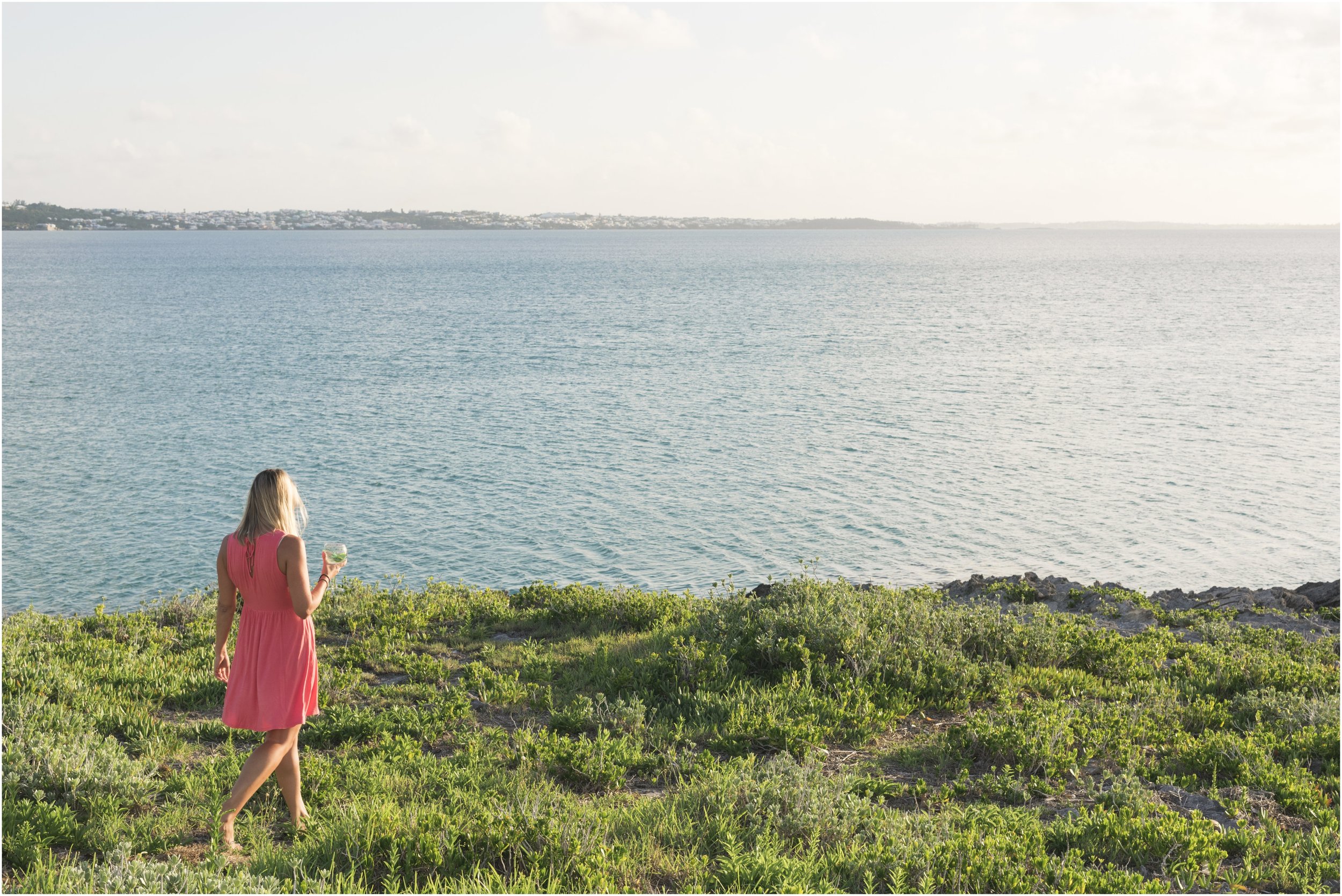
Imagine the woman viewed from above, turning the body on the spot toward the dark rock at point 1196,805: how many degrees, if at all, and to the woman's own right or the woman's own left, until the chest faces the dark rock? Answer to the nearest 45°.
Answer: approximately 45° to the woman's own right

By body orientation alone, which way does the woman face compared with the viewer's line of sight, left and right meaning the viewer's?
facing away from the viewer and to the right of the viewer
